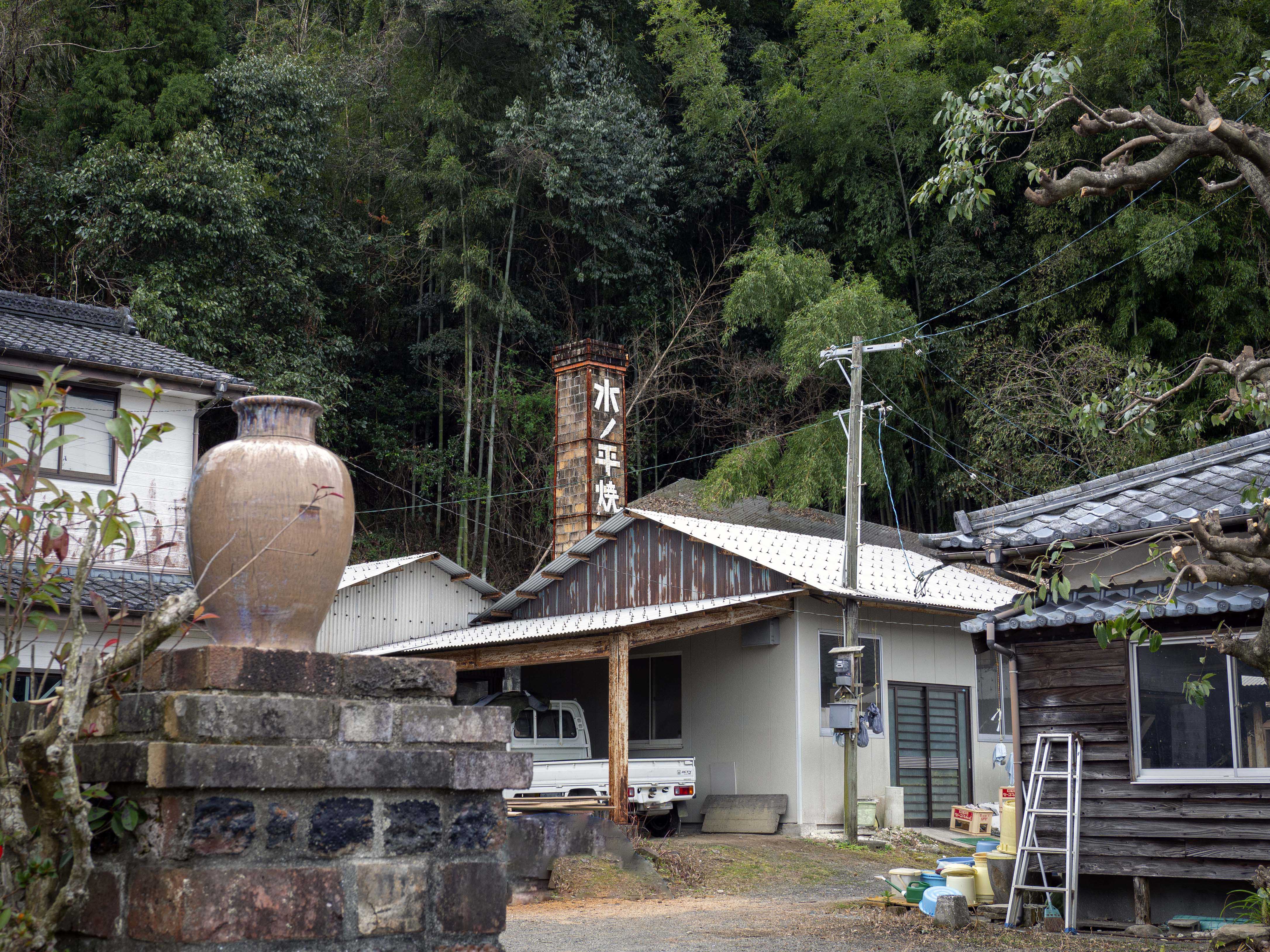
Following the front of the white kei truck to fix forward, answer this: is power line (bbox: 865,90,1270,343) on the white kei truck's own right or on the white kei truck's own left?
on the white kei truck's own right

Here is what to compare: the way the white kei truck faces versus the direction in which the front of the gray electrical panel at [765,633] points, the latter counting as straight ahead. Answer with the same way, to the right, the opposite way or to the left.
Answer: to the right

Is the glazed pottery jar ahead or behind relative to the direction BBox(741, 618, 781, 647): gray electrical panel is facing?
ahead

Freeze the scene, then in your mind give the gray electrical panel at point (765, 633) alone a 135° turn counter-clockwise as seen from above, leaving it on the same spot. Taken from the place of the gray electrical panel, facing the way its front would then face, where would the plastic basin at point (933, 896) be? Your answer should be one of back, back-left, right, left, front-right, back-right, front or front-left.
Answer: right

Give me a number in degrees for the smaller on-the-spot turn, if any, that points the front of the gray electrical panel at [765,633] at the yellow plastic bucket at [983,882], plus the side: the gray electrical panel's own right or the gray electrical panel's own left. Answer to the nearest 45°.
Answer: approximately 45° to the gray electrical panel's own left

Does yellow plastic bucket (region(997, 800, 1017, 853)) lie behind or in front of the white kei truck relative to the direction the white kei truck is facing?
behind

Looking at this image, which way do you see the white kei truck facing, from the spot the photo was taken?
facing away from the viewer and to the left of the viewer

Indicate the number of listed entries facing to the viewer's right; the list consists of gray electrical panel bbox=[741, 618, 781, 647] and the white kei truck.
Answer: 0

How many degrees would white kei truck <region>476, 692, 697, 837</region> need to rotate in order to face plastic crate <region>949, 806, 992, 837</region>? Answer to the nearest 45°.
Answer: approximately 135° to its right

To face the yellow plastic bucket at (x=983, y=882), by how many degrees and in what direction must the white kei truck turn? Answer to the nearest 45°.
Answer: approximately 180°

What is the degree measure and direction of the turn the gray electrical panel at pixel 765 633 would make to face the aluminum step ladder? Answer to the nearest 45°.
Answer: approximately 45° to its left

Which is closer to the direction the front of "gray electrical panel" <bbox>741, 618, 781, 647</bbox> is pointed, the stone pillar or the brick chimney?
the stone pillar

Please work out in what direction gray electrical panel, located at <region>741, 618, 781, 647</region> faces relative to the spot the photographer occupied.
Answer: facing the viewer and to the left of the viewer
